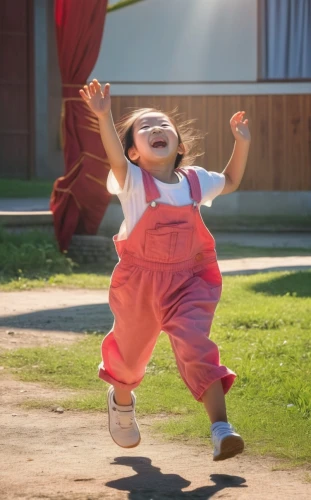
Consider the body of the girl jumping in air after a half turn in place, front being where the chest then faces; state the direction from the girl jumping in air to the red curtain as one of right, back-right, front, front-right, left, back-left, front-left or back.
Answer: front

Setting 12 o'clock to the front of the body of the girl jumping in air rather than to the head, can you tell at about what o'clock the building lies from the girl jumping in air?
The building is roughly at 6 o'clock from the girl jumping in air.

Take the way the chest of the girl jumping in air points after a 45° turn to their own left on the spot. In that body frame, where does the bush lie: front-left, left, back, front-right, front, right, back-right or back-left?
back-left

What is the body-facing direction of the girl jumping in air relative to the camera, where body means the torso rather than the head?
toward the camera

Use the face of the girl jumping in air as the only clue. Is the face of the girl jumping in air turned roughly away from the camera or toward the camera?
toward the camera
